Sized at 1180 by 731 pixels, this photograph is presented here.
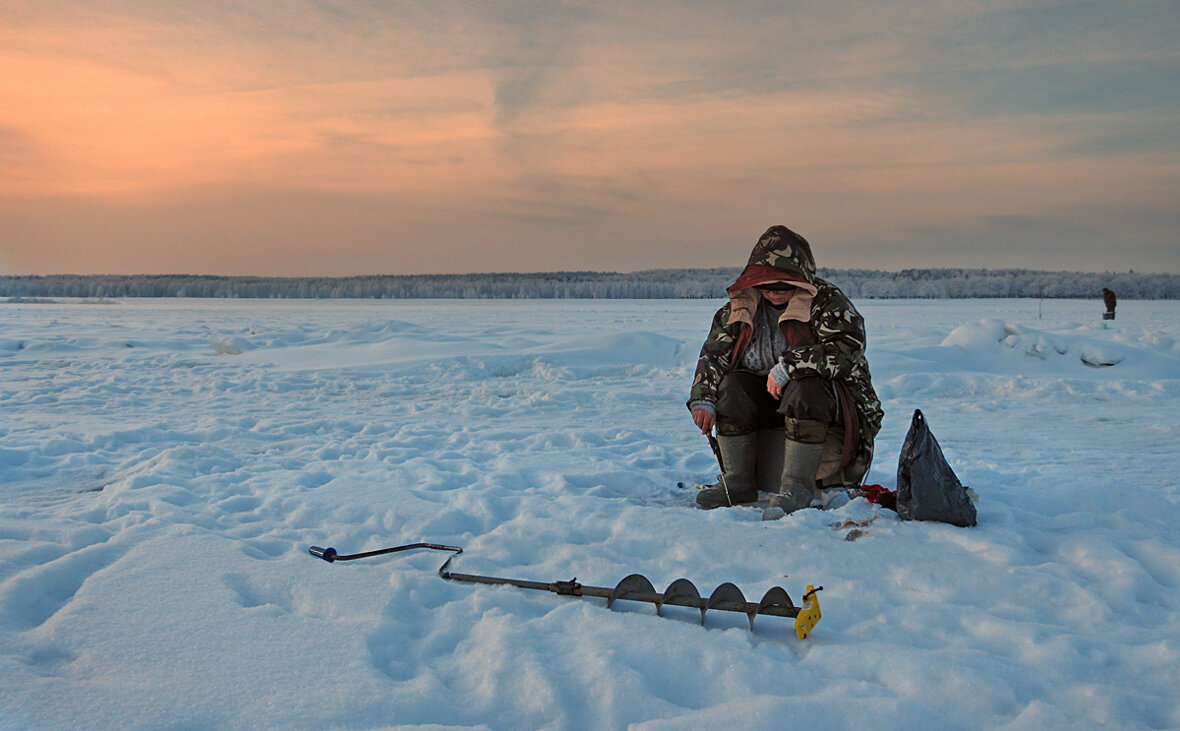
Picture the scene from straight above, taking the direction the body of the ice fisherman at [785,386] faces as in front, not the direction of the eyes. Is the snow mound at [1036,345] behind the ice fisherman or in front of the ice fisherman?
behind

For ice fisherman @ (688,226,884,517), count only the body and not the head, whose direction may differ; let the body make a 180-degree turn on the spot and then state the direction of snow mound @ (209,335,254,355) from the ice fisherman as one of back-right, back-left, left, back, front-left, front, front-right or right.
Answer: left

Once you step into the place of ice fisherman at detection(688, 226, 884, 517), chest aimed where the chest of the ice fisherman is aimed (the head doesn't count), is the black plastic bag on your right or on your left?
on your left

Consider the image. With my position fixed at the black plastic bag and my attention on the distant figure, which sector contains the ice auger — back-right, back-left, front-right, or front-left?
back-left

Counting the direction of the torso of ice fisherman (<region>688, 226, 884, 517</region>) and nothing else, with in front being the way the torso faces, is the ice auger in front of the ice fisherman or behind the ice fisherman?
in front

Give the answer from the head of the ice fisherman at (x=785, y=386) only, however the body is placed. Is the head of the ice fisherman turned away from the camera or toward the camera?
toward the camera

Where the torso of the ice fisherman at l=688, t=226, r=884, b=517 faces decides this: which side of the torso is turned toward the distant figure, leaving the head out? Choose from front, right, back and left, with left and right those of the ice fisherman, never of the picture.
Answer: back

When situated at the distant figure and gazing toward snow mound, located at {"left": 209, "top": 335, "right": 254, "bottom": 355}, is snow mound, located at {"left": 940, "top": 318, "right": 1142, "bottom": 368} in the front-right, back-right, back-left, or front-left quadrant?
front-left

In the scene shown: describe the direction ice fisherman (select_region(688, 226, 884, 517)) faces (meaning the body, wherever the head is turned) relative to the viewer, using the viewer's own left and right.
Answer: facing the viewer and to the left of the viewer

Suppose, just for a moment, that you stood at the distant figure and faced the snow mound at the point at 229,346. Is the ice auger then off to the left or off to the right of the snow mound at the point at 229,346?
left

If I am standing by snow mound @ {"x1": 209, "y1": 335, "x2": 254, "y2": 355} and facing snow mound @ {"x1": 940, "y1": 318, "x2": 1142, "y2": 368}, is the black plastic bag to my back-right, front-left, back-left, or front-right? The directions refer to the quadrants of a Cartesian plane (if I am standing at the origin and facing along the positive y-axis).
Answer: front-right
